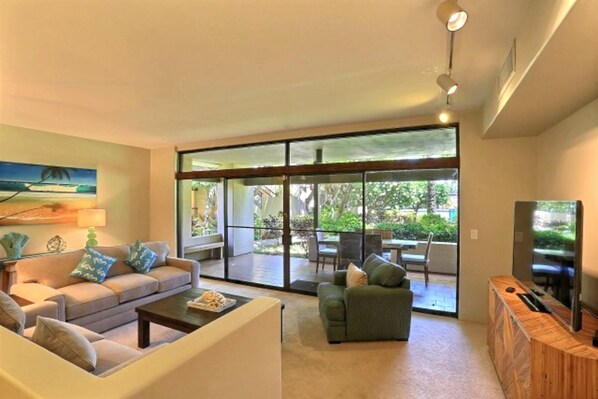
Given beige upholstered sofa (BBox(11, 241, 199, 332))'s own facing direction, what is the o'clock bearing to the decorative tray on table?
The decorative tray on table is roughly at 12 o'clock from the beige upholstered sofa.

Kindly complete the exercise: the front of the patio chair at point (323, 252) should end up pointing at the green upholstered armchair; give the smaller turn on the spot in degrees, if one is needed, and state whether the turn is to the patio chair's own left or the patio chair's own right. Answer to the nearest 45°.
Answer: approximately 90° to the patio chair's own right

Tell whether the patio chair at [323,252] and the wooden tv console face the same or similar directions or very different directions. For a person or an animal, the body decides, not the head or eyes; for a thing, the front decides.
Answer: very different directions

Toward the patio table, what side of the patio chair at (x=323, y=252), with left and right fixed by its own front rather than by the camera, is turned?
front

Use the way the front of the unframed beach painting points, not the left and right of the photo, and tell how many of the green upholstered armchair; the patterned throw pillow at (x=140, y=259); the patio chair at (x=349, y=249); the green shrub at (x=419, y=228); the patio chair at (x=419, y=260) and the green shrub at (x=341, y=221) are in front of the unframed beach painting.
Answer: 6

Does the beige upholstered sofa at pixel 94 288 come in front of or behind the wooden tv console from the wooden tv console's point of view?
in front

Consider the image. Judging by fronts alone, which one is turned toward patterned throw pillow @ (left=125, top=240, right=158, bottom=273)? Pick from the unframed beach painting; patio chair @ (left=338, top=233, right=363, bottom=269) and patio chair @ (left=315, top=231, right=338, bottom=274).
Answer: the unframed beach painting

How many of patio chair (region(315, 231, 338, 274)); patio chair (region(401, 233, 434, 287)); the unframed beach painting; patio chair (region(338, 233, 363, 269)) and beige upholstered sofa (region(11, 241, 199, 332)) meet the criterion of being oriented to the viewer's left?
1

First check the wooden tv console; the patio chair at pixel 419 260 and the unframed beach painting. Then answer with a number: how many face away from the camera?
0

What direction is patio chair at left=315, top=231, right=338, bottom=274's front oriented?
to the viewer's right

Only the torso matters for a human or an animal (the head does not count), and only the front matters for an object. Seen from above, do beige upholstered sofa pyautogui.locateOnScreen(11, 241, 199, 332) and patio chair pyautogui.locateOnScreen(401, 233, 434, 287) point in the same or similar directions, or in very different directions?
very different directions

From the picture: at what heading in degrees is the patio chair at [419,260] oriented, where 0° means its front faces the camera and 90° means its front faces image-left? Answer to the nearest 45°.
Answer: approximately 90°

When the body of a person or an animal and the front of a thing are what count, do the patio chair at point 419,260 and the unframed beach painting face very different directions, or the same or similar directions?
very different directions

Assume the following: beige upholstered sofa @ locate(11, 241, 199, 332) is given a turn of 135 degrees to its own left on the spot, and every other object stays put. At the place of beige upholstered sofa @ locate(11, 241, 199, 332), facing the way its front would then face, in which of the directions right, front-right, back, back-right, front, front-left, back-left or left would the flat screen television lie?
back-right
